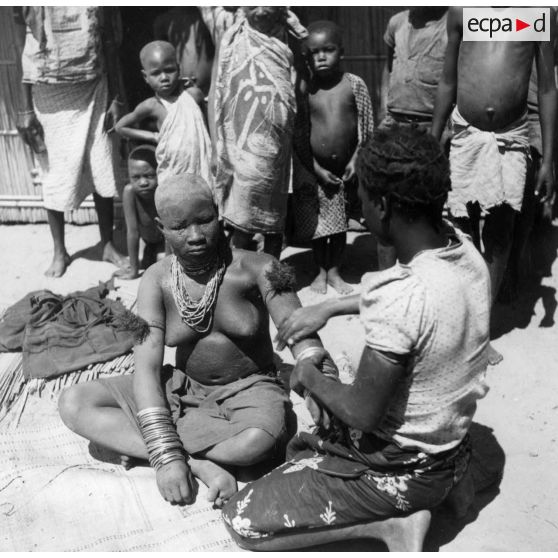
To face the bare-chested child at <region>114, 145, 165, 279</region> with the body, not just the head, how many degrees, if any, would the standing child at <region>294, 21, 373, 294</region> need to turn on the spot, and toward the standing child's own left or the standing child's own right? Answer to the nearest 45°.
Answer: approximately 90° to the standing child's own right

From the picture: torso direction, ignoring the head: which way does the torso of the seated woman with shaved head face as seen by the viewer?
toward the camera

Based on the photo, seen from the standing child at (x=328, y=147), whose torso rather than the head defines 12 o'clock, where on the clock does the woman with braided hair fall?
The woman with braided hair is roughly at 12 o'clock from the standing child.

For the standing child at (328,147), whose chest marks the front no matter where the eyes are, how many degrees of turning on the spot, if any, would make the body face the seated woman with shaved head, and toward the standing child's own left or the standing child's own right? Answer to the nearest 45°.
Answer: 0° — they already face them

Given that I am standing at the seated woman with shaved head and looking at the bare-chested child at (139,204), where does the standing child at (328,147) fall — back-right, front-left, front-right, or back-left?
front-right

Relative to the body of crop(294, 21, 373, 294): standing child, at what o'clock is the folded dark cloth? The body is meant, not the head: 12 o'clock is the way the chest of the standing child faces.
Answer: The folded dark cloth is roughly at 2 o'clock from the standing child.

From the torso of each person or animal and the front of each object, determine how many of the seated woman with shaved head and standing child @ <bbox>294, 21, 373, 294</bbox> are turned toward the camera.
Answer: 2

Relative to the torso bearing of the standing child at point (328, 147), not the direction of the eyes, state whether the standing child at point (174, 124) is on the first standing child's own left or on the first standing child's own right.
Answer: on the first standing child's own right

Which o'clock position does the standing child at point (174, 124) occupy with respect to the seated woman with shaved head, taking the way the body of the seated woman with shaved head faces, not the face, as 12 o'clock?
The standing child is roughly at 6 o'clock from the seated woman with shaved head.

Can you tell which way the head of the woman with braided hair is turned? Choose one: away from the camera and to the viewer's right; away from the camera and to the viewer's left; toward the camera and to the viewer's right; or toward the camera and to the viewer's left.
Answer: away from the camera and to the viewer's left

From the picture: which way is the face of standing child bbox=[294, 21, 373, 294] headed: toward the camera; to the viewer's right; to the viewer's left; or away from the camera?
toward the camera

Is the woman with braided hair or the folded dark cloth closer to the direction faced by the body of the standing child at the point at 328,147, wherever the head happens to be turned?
the woman with braided hair

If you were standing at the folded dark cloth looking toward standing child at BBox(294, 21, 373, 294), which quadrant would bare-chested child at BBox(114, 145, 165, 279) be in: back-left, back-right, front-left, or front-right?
front-left

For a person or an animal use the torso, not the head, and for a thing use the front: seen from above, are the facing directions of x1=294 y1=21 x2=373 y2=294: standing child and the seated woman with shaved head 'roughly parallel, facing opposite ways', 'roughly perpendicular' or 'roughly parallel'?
roughly parallel

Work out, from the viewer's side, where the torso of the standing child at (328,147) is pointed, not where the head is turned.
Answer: toward the camera
